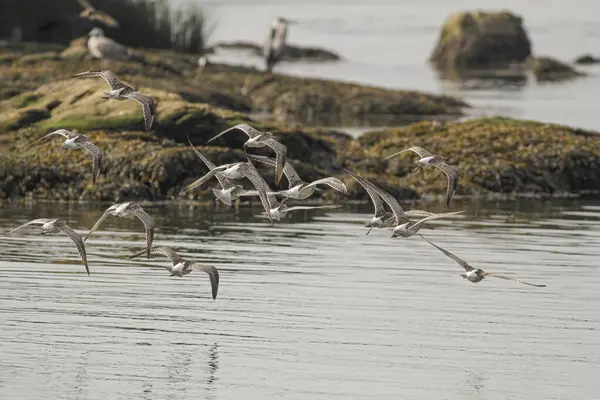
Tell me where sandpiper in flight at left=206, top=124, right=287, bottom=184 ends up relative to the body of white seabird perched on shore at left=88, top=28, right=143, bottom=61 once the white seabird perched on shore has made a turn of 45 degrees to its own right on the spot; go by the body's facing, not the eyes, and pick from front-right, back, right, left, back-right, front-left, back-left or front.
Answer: back-left

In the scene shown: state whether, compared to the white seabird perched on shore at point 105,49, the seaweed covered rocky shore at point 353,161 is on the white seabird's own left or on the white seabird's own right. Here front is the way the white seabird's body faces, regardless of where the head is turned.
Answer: on the white seabird's own left

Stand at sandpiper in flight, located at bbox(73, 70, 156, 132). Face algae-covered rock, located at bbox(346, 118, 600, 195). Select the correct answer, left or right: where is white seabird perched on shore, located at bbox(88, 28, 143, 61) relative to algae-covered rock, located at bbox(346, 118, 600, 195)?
left

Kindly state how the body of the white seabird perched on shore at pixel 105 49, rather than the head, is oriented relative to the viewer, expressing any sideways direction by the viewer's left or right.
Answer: facing to the left of the viewer

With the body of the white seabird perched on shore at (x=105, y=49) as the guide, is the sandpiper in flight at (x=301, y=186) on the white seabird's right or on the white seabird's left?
on the white seabird's left
